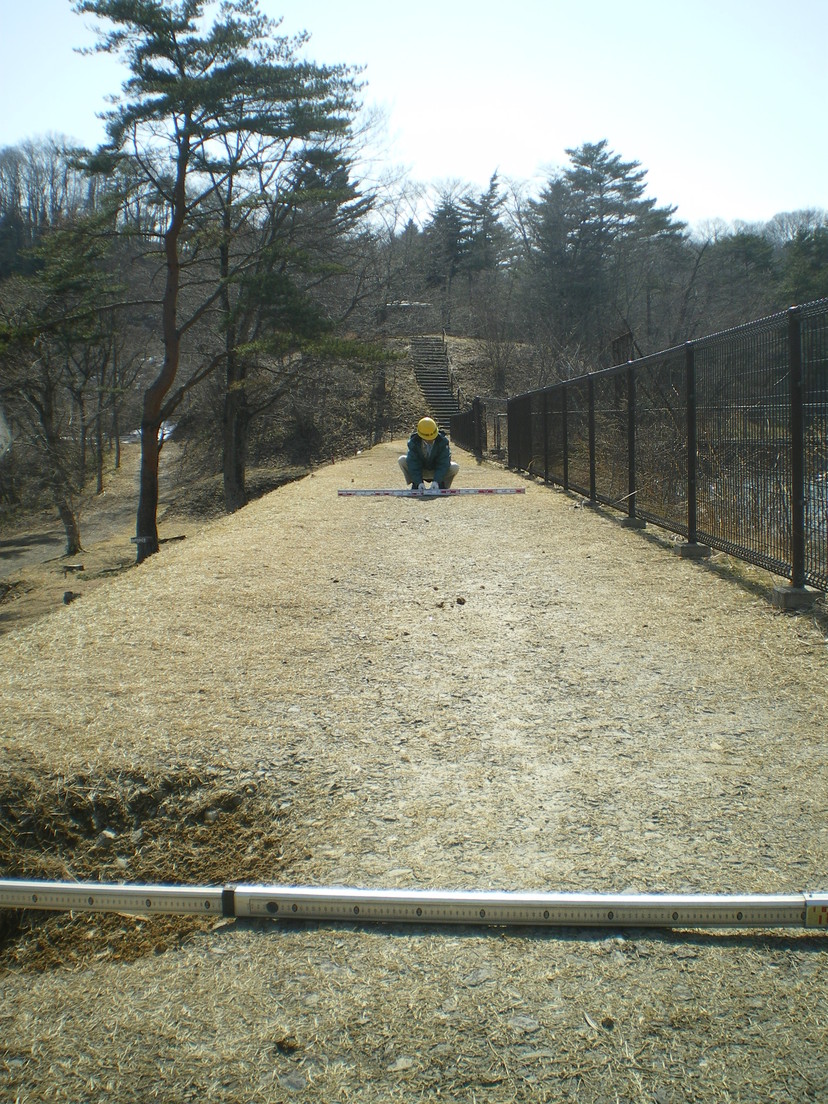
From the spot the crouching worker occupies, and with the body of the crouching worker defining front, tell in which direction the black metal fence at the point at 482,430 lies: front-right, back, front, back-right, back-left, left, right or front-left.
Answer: back

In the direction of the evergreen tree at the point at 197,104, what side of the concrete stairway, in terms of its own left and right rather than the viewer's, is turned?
front

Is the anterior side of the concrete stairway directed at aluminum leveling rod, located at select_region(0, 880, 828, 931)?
yes

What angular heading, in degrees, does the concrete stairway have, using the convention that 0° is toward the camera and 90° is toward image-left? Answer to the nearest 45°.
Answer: approximately 0°

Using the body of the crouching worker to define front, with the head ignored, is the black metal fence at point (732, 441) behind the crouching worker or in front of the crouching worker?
in front

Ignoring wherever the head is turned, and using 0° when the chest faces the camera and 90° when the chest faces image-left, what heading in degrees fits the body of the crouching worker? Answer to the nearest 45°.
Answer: approximately 0°

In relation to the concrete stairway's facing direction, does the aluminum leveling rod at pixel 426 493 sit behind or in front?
in front

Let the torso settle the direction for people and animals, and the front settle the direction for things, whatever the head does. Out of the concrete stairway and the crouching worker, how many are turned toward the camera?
2

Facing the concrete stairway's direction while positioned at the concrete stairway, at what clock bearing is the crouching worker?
The crouching worker is roughly at 12 o'clock from the concrete stairway.
